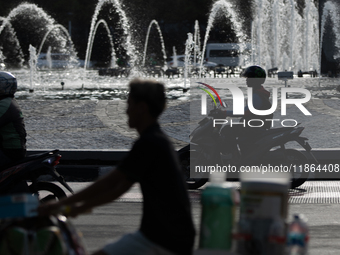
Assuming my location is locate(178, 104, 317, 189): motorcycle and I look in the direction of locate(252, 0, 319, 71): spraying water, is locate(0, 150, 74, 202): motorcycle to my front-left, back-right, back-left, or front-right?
back-left

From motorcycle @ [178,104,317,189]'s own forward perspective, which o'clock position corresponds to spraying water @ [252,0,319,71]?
The spraying water is roughly at 3 o'clock from the motorcycle.

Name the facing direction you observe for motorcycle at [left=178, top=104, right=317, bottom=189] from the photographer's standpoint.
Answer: facing to the left of the viewer

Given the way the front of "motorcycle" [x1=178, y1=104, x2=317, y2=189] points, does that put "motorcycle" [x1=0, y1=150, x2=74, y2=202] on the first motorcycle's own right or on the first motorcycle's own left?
on the first motorcycle's own left
